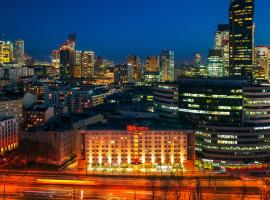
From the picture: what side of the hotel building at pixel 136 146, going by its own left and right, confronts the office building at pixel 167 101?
back

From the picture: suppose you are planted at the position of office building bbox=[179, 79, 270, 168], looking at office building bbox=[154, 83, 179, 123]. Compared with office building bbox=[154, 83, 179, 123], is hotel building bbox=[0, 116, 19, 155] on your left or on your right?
left

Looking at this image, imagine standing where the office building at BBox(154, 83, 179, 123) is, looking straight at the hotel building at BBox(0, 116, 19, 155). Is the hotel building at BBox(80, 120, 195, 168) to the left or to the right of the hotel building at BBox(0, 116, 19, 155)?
left

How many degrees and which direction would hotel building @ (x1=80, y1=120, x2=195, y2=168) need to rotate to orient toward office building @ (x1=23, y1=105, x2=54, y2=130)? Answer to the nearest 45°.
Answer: approximately 135° to its right

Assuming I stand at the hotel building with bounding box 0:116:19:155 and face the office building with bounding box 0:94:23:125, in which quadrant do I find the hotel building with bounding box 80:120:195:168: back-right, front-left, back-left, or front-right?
back-right

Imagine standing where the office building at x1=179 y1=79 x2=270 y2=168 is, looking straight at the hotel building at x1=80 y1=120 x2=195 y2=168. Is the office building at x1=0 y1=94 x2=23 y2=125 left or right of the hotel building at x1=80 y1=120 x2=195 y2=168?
right

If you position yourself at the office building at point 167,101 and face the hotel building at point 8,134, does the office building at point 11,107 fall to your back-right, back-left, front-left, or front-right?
front-right

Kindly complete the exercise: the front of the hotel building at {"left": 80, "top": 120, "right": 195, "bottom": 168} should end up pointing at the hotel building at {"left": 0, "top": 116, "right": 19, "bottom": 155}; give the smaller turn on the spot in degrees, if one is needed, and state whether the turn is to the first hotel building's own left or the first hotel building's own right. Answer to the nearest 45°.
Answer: approximately 90° to the first hotel building's own right

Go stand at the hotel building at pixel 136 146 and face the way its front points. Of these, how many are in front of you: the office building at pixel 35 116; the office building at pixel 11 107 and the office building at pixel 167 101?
0

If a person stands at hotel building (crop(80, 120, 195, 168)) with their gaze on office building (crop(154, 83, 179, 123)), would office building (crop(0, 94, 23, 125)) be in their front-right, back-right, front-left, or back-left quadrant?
front-left

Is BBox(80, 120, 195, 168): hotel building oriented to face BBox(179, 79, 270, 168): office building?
no

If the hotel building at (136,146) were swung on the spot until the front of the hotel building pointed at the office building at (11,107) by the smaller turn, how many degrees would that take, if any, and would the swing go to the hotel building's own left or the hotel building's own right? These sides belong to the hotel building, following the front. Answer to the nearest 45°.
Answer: approximately 135° to the hotel building's own right

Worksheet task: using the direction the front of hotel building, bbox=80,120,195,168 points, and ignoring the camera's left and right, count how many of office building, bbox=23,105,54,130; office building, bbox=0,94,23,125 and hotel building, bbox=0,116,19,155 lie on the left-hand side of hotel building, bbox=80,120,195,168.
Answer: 0

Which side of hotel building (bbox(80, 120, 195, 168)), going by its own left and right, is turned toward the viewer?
front
